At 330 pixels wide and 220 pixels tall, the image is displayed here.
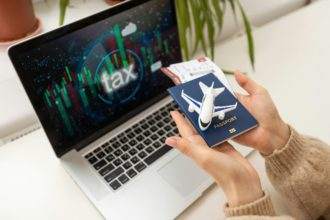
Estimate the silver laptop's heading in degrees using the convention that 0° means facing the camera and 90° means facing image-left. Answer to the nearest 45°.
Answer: approximately 315°
